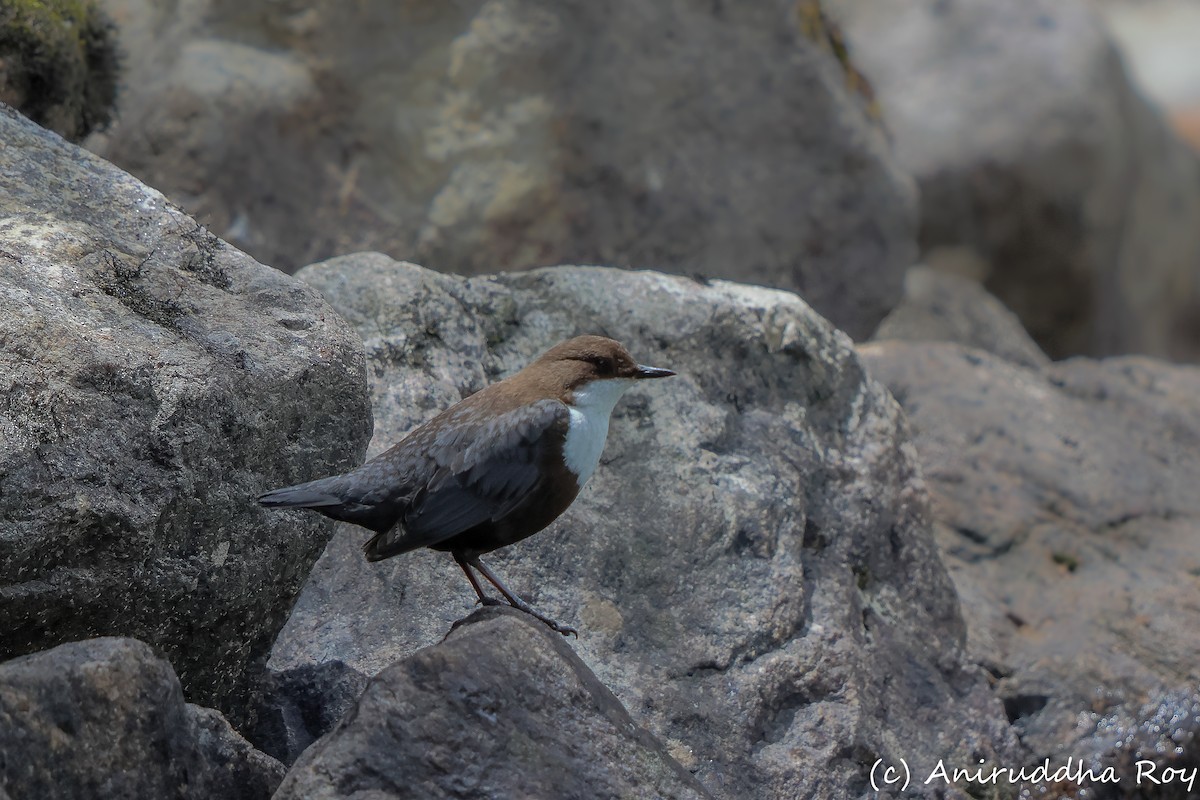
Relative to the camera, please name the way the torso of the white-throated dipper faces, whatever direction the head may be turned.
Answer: to the viewer's right

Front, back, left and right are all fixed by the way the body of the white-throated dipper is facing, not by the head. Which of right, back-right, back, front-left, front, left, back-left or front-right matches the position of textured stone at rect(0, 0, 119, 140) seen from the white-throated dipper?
back-left
